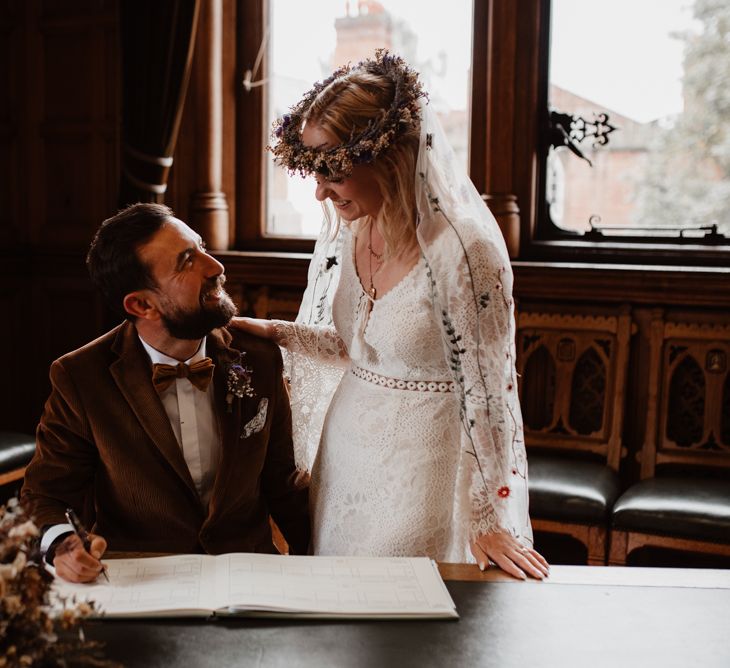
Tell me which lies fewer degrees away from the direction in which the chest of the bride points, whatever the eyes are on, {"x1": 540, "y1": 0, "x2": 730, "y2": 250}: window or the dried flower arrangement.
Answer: the dried flower arrangement

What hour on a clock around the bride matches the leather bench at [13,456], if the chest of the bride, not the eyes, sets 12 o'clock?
The leather bench is roughly at 3 o'clock from the bride.

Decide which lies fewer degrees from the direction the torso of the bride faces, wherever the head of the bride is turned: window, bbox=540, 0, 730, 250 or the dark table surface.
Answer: the dark table surface

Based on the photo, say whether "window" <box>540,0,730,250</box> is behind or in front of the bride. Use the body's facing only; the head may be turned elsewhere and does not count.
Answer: behind

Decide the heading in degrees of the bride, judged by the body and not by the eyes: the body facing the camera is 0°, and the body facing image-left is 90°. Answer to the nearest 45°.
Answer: approximately 45°

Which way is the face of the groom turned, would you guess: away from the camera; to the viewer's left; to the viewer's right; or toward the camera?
to the viewer's right

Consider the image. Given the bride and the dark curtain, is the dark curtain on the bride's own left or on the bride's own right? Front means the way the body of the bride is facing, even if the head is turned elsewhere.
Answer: on the bride's own right
